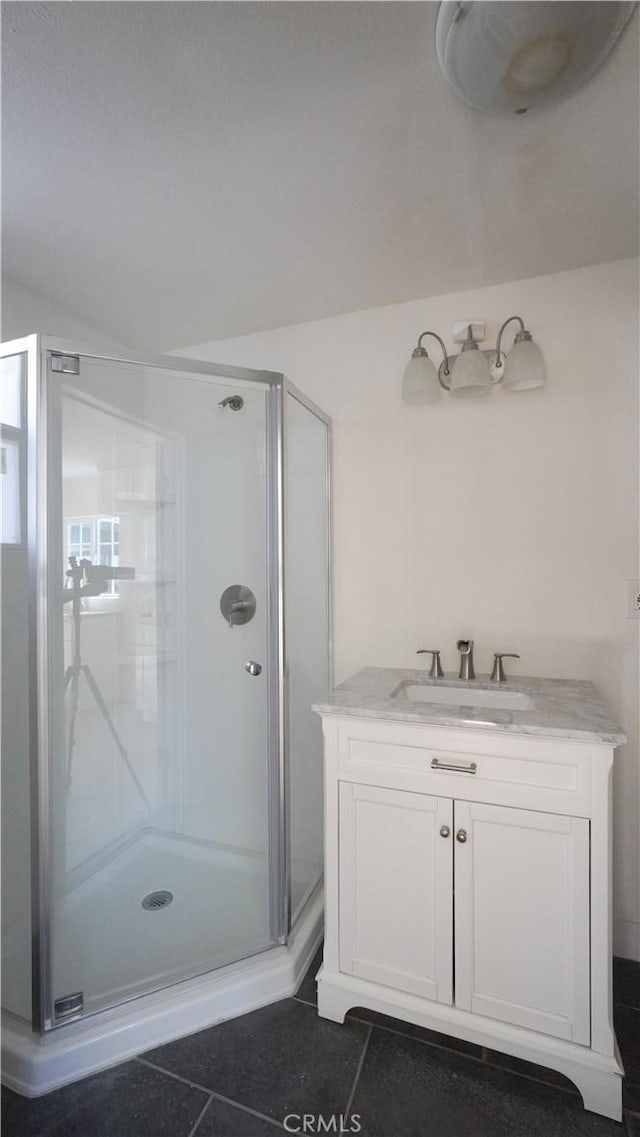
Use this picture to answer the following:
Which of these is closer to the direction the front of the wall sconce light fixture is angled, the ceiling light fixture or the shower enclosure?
the ceiling light fixture

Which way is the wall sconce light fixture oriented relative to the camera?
toward the camera

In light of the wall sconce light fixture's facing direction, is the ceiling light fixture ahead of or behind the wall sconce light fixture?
ahead

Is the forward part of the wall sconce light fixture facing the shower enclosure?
no
